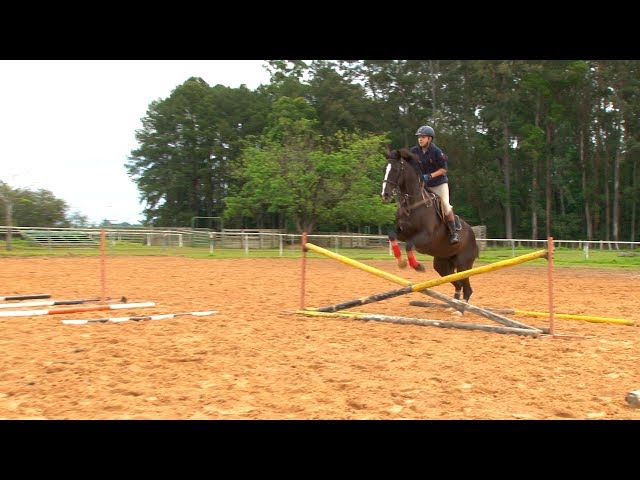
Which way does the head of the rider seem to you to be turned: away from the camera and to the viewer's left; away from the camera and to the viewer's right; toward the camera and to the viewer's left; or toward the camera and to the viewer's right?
toward the camera and to the viewer's left

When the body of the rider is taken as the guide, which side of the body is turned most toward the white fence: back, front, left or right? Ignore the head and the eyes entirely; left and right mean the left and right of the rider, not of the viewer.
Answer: right

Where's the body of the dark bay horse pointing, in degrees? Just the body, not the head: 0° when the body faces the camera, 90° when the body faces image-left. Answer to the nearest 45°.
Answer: approximately 45°

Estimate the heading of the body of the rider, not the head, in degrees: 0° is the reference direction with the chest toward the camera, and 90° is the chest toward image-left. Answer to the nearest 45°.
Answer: approximately 45°

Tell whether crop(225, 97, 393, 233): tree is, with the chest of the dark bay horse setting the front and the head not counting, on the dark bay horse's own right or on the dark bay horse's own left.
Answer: on the dark bay horse's own right
